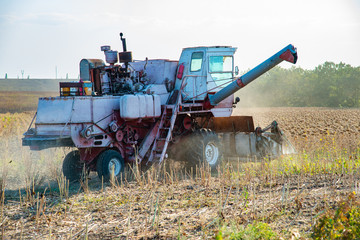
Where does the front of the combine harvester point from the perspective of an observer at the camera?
facing away from the viewer and to the right of the viewer

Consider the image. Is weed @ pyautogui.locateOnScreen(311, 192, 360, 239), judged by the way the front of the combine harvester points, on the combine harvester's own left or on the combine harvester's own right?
on the combine harvester's own right
